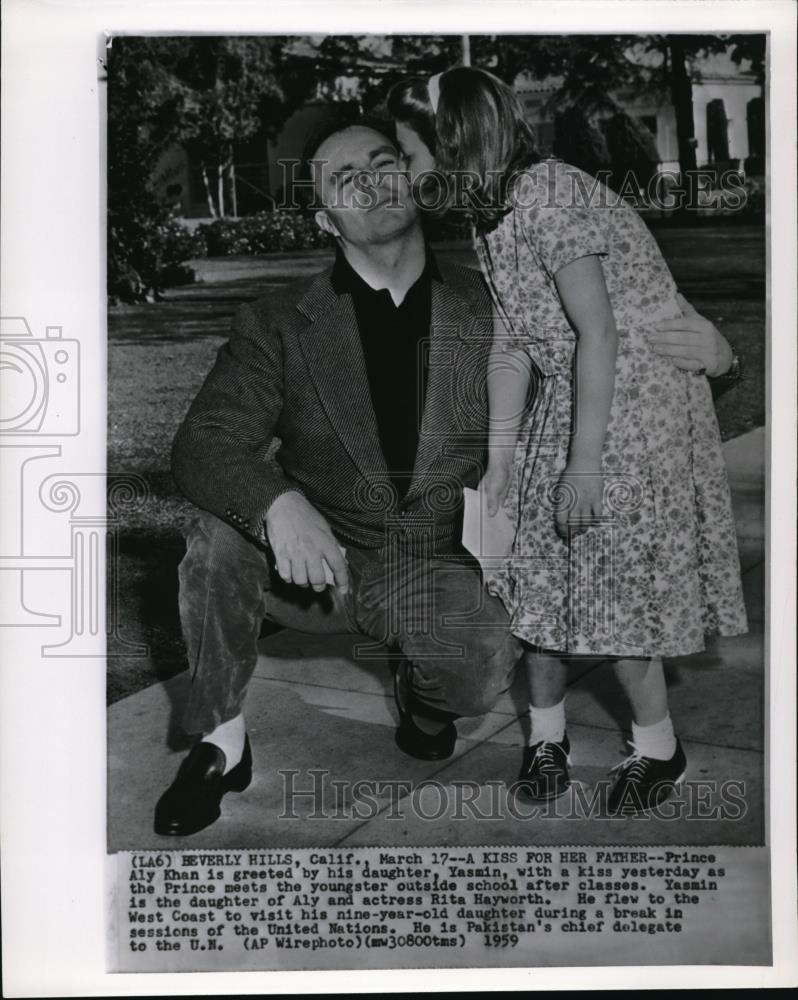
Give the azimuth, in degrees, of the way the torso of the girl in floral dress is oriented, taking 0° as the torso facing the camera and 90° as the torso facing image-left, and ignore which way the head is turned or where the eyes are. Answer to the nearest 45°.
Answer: approximately 45°

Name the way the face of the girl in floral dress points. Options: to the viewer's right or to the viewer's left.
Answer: to the viewer's left
